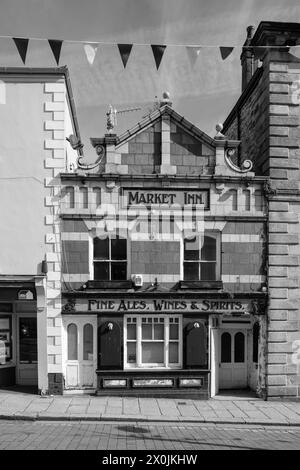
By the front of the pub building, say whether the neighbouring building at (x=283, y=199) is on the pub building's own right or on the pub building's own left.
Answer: on the pub building's own left

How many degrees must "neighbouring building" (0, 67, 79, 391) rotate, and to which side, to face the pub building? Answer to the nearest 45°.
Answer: approximately 90° to its left

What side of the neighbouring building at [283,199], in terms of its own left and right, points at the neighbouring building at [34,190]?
right

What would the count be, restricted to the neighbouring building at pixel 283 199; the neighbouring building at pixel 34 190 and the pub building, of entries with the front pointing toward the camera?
3

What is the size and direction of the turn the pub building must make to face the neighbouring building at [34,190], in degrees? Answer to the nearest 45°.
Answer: approximately 90° to its right

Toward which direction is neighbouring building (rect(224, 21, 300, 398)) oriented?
toward the camera

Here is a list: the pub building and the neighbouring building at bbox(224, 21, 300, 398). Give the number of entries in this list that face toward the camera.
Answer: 2

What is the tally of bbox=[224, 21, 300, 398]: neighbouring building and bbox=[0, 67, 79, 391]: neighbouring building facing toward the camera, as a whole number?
2

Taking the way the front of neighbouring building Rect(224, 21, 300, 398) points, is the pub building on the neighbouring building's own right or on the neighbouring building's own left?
on the neighbouring building's own right

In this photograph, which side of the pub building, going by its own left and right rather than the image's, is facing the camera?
front

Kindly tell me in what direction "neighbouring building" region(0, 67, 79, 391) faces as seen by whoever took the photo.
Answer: facing the viewer
